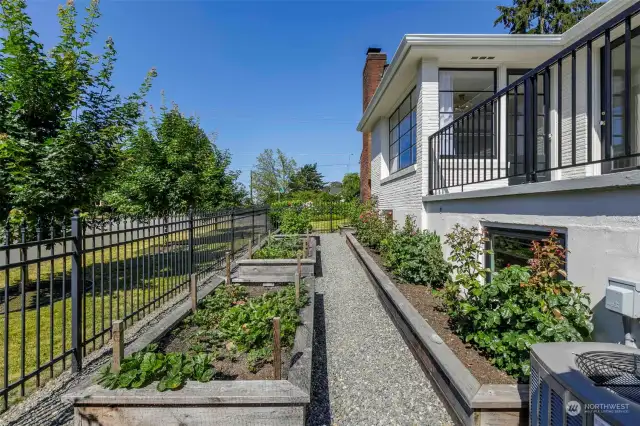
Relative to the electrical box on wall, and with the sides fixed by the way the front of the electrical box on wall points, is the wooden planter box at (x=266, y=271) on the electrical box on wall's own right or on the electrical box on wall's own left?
on the electrical box on wall's own right

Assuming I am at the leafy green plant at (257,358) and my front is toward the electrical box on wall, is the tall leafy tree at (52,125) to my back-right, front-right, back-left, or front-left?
back-left

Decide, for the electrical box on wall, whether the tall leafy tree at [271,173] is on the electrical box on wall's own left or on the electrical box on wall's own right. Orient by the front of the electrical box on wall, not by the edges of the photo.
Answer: on the electrical box on wall's own right

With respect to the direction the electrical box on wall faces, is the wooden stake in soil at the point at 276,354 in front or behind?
in front

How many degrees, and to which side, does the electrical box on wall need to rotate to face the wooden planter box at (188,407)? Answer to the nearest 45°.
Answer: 0° — it already faces it

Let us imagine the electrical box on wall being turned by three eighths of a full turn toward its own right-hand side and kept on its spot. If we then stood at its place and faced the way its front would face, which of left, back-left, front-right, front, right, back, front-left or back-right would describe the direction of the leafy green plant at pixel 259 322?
left

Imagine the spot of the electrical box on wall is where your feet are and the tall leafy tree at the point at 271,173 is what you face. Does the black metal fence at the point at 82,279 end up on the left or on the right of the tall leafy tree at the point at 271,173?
left

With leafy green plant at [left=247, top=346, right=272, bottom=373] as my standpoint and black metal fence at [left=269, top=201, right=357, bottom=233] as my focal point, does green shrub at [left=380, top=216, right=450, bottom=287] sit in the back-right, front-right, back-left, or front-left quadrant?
front-right

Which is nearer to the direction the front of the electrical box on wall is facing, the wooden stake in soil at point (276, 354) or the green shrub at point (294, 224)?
the wooden stake in soil

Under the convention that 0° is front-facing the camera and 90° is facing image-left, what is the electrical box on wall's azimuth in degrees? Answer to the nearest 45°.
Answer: approximately 45°

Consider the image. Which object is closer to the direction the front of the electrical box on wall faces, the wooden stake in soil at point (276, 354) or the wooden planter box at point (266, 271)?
the wooden stake in soil

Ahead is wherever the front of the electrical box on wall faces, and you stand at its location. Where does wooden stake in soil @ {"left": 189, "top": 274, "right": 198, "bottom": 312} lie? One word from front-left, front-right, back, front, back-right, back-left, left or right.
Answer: front-right

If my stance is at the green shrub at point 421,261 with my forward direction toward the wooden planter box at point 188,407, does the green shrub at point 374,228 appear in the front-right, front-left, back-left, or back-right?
back-right
